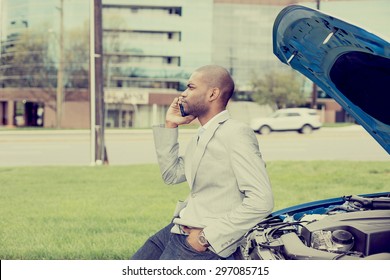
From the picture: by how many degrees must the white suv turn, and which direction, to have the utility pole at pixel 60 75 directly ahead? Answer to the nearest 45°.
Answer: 0° — it already faces it

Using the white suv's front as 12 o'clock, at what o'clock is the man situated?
The man is roughly at 9 o'clock from the white suv.

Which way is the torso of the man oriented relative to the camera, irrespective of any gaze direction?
to the viewer's left

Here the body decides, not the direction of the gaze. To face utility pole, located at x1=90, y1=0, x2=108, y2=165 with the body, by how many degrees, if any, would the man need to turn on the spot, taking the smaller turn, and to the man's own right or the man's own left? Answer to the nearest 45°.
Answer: approximately 90° to the man's own right

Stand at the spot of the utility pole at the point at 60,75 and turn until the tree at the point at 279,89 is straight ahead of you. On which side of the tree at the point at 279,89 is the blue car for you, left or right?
right

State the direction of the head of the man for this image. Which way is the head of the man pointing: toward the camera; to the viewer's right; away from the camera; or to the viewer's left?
to the viewer's left

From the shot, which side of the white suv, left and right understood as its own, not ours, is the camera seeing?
left

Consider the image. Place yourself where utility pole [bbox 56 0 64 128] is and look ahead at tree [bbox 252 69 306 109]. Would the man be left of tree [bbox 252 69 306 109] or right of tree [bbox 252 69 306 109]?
right

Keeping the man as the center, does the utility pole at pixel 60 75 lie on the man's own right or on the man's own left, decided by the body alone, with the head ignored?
on the man's own right

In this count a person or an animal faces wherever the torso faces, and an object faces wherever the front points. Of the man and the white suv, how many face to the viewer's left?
2
